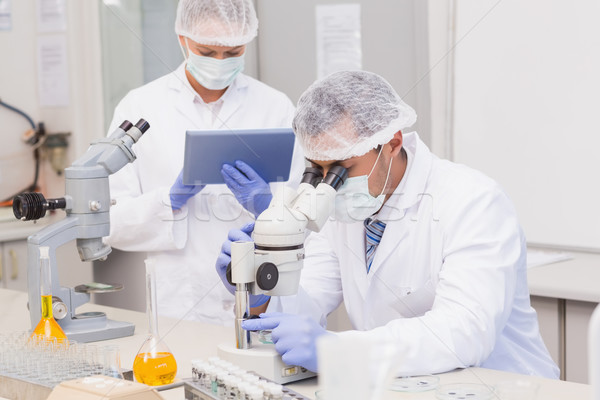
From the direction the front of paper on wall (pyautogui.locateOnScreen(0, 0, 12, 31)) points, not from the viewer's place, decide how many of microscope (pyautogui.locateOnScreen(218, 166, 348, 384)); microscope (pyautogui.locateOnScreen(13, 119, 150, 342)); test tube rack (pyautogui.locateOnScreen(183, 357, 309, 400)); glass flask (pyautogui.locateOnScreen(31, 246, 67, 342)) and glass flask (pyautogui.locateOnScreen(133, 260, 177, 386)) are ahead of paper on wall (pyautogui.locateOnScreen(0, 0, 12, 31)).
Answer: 5

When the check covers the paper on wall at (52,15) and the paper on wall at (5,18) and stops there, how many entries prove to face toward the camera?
2

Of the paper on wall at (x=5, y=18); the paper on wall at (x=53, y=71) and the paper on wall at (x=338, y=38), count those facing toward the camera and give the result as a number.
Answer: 3

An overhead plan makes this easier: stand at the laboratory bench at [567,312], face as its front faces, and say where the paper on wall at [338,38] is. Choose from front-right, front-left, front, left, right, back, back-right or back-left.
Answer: back-right

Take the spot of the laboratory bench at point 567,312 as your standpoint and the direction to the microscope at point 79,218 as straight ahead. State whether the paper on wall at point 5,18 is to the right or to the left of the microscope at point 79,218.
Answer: right

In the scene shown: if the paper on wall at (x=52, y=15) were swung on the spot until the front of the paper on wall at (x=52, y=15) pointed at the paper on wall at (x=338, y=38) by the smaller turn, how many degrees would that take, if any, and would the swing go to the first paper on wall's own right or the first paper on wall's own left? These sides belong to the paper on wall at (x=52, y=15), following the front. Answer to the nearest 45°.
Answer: approximately 45° to the first paper on wall's own left

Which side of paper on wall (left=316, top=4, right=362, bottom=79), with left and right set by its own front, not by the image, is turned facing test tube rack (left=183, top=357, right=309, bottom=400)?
front

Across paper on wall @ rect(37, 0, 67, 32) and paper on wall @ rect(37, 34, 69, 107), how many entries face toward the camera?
2

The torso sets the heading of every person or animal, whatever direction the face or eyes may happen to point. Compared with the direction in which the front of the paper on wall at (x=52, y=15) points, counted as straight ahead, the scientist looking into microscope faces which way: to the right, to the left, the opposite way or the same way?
to the right
